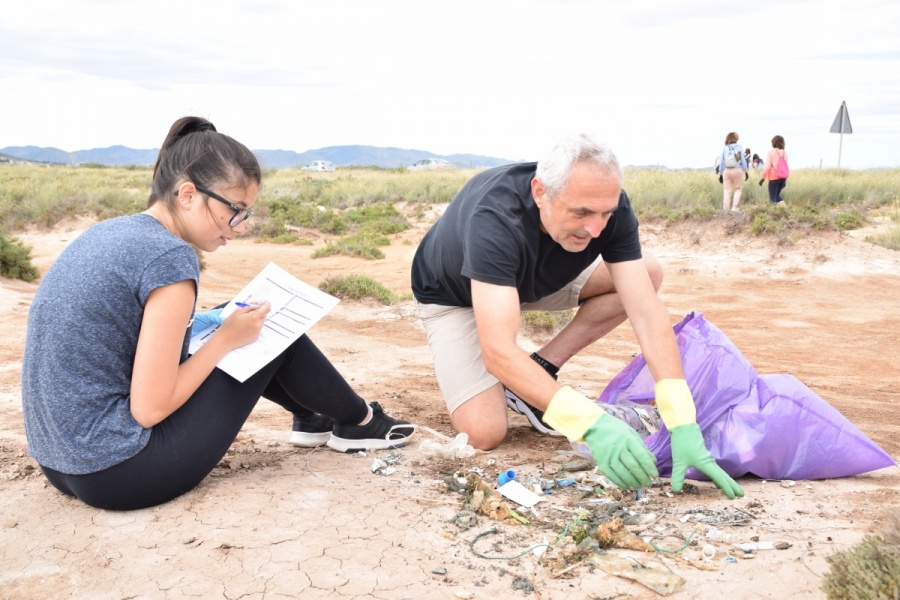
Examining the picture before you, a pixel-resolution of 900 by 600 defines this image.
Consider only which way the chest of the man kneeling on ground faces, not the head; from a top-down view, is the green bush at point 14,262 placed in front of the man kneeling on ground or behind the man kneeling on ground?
behind

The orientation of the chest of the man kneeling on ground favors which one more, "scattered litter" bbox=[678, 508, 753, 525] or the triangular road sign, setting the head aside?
the scattered litter

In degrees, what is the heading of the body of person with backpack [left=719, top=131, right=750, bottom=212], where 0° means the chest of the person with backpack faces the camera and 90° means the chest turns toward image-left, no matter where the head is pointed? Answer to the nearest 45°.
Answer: approximately 180°

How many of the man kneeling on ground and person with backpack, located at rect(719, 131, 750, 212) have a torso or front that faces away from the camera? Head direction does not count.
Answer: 1

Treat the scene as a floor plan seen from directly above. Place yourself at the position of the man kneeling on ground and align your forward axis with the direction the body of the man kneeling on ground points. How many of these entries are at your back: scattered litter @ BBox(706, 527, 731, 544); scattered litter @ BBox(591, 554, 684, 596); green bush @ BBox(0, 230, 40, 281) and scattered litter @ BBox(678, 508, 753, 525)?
1

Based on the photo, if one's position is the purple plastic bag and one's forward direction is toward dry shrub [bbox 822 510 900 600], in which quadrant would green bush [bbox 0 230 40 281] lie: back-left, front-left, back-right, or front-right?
back-right

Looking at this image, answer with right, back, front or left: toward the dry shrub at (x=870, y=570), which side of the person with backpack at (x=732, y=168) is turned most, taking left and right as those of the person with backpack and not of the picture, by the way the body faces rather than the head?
back

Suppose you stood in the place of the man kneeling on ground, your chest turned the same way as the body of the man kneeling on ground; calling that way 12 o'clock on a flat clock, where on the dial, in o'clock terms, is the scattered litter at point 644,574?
The scattered litter is roughly at 1 o'clock from the man kneeling on ground.

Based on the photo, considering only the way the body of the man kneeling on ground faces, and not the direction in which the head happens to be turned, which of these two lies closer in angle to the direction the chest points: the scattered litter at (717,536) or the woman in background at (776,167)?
the scattered litter

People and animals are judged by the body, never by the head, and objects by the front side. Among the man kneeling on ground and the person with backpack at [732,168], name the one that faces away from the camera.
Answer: the person with backpack

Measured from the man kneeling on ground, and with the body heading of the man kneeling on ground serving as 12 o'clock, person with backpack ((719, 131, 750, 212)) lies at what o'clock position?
The person with backpack is roughly at 8 o'clock from the man kneeling on ground.

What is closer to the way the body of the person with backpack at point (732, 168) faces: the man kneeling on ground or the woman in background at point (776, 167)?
the woman in background

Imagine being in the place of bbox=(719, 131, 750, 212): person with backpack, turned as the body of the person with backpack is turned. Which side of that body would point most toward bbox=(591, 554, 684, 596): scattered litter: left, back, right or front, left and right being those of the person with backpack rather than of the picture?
back

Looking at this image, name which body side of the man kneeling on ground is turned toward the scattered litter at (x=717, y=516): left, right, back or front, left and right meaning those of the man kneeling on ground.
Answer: front

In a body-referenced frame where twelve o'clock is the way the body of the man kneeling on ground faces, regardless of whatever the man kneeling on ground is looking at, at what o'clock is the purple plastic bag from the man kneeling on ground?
The purple plastic bag is roughly at 11 o'clock from the man kneeling on ground.

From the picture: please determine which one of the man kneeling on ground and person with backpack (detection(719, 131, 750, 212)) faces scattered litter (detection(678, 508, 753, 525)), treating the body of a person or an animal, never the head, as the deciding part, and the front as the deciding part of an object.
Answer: the man kneeling on ground

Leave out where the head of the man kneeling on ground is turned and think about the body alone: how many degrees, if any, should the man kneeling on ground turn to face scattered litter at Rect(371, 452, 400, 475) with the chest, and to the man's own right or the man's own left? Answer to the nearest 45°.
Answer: approximately 135° to the man's own right

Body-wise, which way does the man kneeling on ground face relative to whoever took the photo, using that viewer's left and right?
facing the viewer and to the right of the viewer
